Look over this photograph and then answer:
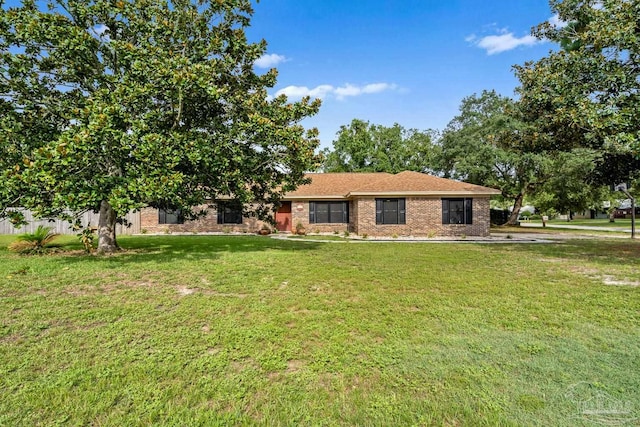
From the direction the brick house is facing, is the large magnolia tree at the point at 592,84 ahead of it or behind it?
ahead

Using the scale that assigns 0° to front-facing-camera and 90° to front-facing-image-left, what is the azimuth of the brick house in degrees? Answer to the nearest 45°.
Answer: approximately 0°

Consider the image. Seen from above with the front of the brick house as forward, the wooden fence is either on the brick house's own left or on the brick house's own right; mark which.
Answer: on the brick house's own right

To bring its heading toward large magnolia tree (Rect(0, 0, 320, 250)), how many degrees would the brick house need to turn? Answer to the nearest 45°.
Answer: approximately 45° to its right

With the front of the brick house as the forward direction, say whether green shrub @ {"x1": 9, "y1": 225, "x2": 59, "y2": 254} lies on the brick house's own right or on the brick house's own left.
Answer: on the brick house's own right
